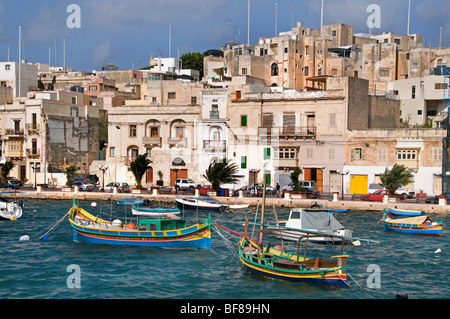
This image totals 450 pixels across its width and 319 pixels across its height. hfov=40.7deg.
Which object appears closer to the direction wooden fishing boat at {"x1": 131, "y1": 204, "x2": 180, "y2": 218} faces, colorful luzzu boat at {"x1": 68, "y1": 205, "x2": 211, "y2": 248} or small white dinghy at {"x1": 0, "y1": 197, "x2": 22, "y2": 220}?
the small white dinghy

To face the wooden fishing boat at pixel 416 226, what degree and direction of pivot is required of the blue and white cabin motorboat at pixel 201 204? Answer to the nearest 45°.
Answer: approximately 135° to its left

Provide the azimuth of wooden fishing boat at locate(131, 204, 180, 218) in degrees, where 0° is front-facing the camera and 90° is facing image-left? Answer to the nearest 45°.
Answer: approximately 90°

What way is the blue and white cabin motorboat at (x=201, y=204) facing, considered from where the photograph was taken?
facing to the left of the viewer

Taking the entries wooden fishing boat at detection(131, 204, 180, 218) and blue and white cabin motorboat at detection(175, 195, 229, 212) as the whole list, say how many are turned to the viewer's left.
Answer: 2

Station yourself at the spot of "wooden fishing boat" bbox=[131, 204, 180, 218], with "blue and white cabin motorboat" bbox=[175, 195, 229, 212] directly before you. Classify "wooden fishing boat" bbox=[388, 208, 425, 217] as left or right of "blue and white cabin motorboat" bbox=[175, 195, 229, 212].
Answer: right

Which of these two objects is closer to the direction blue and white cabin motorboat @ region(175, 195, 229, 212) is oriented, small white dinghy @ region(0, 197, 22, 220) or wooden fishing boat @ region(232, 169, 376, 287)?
the small white dinghy
